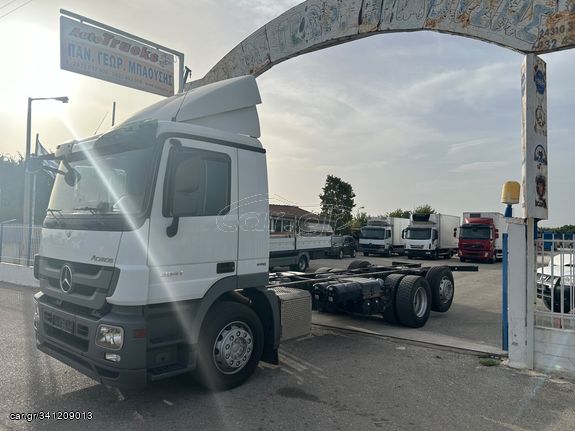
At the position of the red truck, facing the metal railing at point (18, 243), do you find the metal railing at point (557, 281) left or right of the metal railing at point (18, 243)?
left

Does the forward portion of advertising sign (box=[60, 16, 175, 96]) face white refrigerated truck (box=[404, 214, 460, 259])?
no

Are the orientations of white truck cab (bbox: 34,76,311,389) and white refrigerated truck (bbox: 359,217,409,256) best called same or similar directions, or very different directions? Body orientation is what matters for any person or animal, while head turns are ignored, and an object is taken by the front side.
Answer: same or similar directions

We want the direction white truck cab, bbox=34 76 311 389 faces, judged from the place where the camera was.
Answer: facing the viewer and to the left of the viewer

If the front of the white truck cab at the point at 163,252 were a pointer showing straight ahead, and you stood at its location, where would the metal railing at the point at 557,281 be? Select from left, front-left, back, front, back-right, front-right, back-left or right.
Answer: back-left

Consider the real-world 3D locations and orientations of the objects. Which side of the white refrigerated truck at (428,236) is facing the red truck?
left

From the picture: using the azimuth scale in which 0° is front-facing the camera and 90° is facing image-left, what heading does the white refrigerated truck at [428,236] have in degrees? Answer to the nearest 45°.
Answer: approximately 45°

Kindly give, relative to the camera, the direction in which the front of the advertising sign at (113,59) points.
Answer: facing the viewer and to the right of the viewer

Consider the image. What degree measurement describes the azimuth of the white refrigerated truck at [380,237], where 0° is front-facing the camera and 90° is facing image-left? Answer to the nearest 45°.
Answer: approximately 45°

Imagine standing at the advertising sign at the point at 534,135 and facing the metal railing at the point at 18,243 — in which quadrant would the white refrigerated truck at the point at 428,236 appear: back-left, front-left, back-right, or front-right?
front-right

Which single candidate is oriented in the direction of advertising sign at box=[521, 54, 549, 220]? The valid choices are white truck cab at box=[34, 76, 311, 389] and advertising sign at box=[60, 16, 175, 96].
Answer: advertising sign at box=[60, 16, 175, 96]

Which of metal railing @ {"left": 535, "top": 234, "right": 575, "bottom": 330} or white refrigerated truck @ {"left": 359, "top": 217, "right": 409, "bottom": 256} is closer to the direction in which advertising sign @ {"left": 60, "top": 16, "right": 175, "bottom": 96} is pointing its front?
the metal railing

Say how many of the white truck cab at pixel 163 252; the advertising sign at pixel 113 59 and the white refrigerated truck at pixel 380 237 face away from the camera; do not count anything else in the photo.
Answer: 0

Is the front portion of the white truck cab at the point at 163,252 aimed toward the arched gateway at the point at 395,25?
no

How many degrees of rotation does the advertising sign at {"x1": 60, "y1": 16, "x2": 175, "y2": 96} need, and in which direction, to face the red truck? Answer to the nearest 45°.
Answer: approximately 90° to its left

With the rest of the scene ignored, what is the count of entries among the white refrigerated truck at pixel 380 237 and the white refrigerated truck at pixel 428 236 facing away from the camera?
0

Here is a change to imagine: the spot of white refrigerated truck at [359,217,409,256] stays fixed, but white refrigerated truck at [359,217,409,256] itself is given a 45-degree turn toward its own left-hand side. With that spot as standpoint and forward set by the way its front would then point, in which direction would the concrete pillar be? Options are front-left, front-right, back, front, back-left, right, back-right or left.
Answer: front

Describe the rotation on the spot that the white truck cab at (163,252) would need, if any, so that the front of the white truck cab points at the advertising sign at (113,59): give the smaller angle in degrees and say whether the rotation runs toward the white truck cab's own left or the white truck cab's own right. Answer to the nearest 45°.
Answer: approximately 135° to the white truck cab's own right
